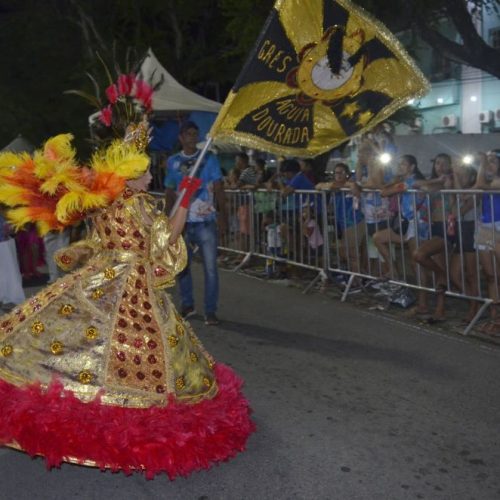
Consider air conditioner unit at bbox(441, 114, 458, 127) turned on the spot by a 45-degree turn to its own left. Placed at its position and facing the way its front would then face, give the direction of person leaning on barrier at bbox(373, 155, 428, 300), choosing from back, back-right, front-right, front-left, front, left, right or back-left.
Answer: front

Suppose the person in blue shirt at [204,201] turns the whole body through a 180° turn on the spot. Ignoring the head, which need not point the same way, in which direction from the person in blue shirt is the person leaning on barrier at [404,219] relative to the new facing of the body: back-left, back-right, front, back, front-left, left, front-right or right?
right

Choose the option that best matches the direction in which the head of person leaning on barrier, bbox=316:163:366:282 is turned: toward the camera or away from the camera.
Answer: toward the camera

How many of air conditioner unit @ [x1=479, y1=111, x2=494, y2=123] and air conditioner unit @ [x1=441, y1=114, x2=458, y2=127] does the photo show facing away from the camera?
0

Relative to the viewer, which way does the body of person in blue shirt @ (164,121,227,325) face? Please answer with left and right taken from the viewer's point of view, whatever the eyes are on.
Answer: facing the viewer

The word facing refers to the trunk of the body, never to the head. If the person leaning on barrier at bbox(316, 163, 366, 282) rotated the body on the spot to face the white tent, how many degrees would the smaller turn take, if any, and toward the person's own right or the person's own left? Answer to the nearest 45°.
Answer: approximately 90° to the person's own right

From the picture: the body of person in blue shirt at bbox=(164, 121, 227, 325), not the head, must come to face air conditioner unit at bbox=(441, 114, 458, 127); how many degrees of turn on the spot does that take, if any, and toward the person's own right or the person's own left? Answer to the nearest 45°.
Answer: approximately 135° to the person's own left

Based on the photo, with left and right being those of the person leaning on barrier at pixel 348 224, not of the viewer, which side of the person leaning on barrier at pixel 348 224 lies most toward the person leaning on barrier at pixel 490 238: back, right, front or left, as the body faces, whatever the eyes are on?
left

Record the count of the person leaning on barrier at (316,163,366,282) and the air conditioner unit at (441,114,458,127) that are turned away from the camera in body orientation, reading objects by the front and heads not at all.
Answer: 0

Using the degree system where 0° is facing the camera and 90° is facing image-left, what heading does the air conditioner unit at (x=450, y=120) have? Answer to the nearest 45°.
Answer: approximately 45°

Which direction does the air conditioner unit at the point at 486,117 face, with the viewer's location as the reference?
facing the viewer and to the left of the viewer

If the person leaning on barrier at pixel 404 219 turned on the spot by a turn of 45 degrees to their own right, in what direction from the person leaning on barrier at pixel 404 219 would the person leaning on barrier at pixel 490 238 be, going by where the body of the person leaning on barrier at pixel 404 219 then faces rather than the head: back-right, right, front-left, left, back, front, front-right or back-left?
back-left

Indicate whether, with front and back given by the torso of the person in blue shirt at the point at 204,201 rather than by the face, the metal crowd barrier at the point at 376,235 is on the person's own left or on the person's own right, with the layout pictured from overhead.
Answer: on the person's own left

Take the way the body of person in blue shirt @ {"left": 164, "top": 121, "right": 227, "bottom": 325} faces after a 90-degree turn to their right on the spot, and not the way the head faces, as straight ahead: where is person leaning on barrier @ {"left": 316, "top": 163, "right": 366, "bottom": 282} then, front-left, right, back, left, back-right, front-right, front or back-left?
back-right

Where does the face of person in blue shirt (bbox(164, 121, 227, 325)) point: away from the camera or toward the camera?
toward the camera

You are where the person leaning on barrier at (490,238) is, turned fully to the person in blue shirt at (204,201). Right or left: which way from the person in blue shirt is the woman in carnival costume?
left
